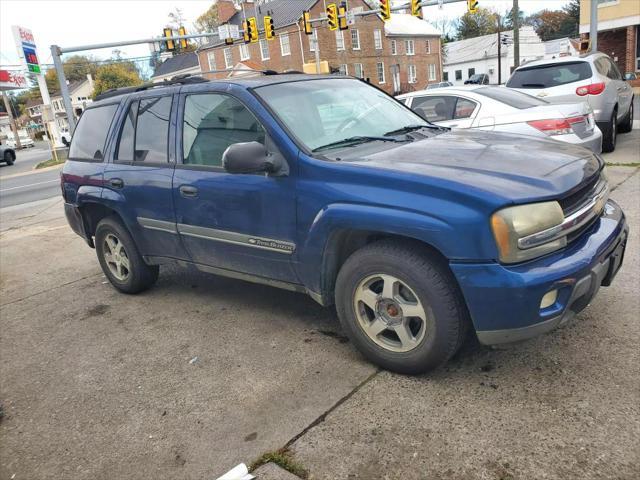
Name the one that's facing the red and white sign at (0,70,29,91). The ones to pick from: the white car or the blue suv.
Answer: the white car

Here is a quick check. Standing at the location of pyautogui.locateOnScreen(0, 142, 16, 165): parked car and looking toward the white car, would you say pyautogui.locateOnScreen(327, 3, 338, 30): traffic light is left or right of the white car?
left

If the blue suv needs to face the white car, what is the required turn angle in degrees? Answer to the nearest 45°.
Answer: approximately 90° to its left

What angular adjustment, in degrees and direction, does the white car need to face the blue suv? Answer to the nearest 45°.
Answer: approximately 135° to its left

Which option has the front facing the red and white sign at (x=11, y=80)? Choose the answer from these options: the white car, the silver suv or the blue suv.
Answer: the white car

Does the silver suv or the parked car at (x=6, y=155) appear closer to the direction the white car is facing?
the parked car
